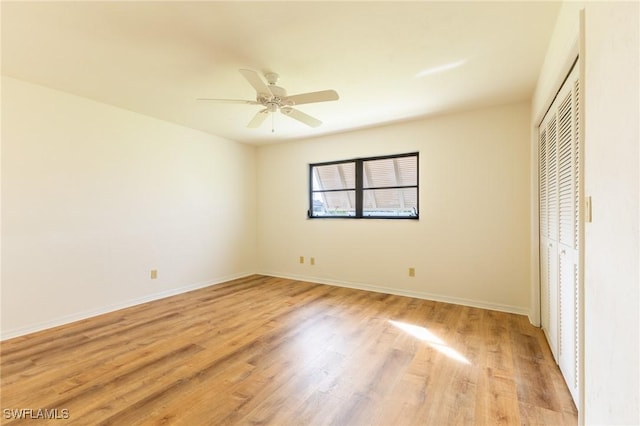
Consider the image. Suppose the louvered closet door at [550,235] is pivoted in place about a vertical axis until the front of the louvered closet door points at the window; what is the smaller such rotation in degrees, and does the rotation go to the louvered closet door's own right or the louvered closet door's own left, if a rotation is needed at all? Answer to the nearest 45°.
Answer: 0° — it already faces it

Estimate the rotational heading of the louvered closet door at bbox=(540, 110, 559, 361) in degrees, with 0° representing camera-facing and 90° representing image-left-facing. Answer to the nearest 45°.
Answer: approximately 90°

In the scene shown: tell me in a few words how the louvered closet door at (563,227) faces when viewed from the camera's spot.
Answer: facing to the left of the viewer

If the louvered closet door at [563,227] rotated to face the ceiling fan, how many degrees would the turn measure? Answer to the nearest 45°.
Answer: approximately 45° to its left
